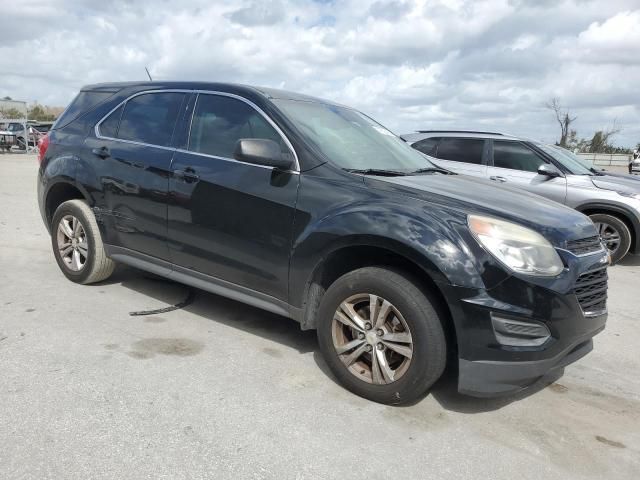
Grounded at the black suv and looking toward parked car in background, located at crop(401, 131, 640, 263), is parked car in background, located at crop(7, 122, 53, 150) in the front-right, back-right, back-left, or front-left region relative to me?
front-left

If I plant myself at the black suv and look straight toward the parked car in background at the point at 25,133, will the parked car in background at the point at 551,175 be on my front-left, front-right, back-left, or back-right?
front-right

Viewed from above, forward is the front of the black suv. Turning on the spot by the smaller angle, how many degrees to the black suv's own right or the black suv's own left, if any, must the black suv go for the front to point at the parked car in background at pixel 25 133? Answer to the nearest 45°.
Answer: approximately 180°

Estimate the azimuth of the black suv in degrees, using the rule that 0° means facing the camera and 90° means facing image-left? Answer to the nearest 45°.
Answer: approximately 315°

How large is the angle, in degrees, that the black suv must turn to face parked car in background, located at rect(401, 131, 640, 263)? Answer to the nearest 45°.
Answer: approximately 90° to its left
